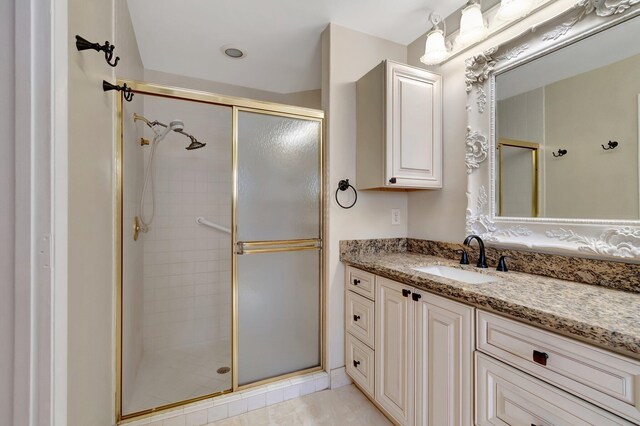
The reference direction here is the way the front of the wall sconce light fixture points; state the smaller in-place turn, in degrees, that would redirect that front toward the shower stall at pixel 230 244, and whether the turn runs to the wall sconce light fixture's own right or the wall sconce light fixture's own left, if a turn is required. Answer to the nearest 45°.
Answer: approximately 45° to the wall sconce light fixture's own right

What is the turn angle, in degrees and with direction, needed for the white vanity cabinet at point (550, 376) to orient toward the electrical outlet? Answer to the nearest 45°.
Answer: approximately 90° to its right

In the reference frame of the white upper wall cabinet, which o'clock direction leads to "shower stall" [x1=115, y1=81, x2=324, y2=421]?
The shower stall is roughly at 4 o'clock from the white upper wall cabinet.

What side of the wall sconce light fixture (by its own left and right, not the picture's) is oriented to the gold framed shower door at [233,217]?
front

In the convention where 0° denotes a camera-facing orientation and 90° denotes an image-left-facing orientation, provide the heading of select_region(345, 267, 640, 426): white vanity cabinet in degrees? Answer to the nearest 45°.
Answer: approximately 45°

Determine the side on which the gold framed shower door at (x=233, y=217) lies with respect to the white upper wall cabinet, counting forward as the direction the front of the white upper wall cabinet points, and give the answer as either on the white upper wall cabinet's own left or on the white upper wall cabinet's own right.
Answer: on the white upper wall cabinet's own right

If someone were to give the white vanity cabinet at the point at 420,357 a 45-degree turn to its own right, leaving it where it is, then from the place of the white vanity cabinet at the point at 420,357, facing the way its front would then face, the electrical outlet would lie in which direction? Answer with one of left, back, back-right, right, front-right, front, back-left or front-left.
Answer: right

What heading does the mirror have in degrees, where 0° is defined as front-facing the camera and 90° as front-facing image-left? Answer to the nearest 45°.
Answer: approximately 45°
